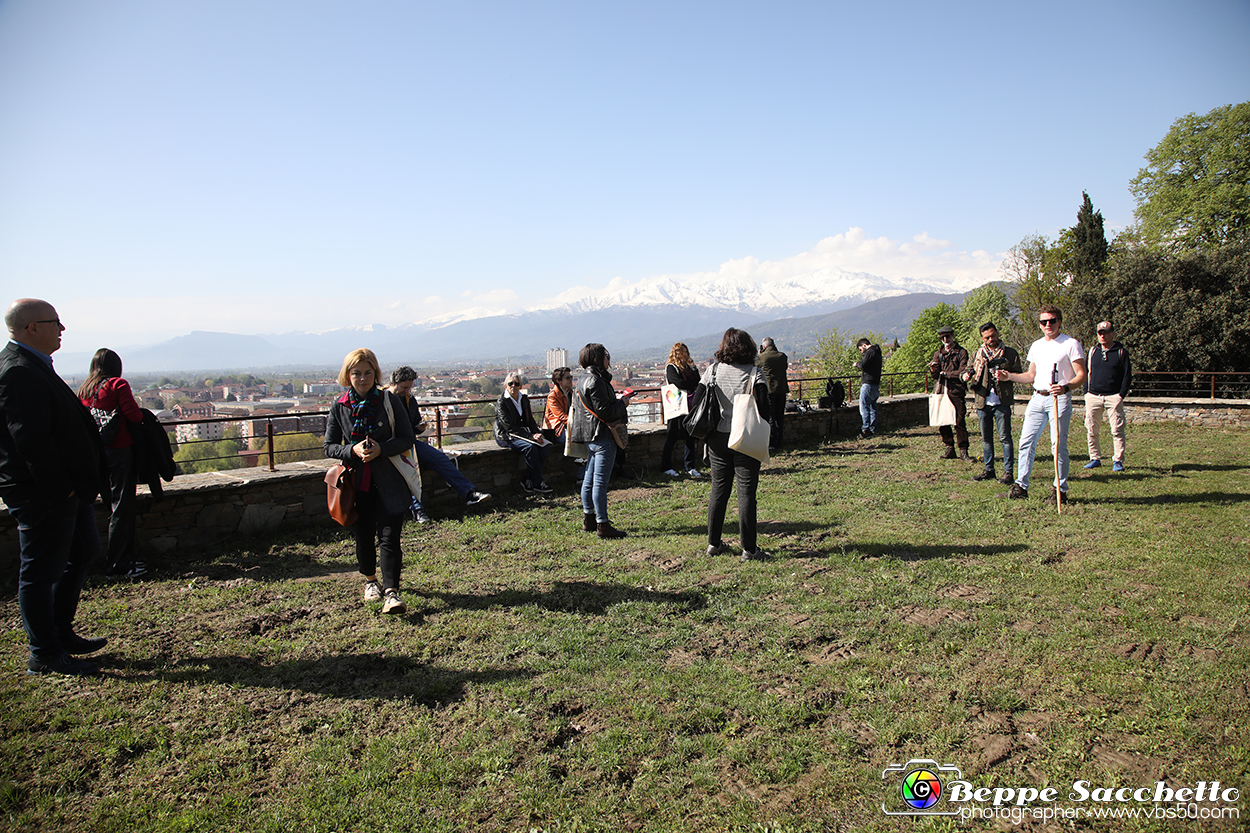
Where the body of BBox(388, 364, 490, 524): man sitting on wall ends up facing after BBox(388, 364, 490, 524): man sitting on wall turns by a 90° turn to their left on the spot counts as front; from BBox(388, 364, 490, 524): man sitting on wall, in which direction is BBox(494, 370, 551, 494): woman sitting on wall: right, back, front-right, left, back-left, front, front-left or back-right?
front

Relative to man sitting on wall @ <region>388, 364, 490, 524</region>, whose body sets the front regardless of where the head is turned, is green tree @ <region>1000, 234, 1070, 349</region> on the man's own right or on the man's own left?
on the man's own left

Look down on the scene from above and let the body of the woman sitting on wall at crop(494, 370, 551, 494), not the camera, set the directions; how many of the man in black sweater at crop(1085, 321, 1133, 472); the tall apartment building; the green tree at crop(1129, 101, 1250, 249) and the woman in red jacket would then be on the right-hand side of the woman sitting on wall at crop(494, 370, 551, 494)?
1

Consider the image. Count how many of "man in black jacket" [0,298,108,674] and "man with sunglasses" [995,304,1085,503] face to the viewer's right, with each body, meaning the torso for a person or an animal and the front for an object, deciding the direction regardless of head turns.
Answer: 1

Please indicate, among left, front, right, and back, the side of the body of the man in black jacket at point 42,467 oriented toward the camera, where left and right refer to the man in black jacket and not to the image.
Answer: right

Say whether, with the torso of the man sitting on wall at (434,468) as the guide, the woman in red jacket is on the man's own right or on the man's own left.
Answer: on the man's own right

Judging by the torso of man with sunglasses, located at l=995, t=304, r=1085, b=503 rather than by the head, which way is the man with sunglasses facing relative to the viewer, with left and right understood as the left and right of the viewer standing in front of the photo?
facing the viewer and to the left of the viewer

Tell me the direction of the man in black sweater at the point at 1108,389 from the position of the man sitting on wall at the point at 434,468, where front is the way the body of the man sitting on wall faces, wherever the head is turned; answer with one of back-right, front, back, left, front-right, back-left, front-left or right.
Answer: front-left

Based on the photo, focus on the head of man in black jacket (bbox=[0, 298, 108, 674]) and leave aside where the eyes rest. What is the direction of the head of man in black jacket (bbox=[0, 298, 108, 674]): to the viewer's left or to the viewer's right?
to the viewer's right
